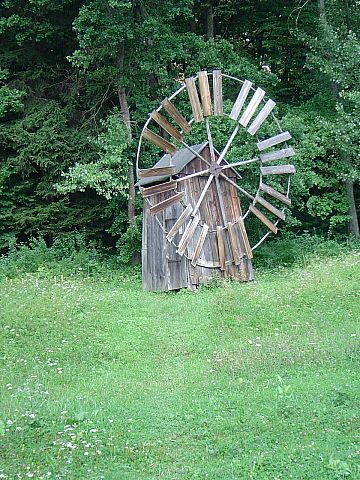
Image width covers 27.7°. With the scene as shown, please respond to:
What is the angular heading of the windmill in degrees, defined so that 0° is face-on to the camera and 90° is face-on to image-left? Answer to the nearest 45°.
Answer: approximately 315°

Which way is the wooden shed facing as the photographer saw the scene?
facing the viewer and to the right of the viewer
